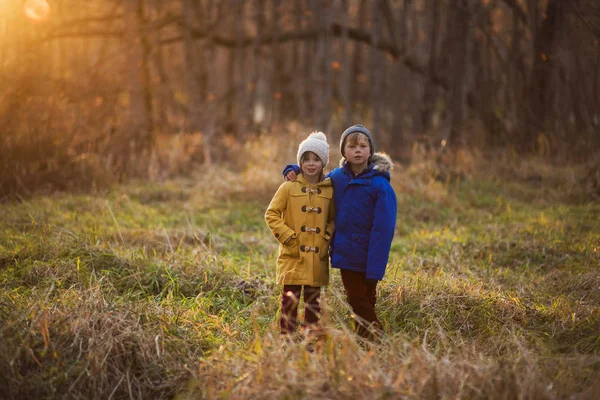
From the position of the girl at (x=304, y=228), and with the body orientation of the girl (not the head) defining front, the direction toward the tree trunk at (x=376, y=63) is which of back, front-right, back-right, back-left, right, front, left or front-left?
back

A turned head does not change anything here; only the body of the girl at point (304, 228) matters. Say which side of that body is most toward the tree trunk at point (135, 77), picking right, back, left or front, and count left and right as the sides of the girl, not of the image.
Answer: back

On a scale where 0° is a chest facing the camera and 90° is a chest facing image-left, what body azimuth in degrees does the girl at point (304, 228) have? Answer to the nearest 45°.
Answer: approximately 0°

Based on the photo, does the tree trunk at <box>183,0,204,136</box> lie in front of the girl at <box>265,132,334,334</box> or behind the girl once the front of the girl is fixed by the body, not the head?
behind

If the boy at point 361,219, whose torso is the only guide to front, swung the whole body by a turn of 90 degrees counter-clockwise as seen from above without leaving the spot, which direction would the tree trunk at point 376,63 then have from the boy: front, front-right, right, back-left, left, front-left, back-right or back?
back-left

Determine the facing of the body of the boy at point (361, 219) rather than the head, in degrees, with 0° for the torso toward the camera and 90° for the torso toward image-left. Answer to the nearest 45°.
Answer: approximately 45°
